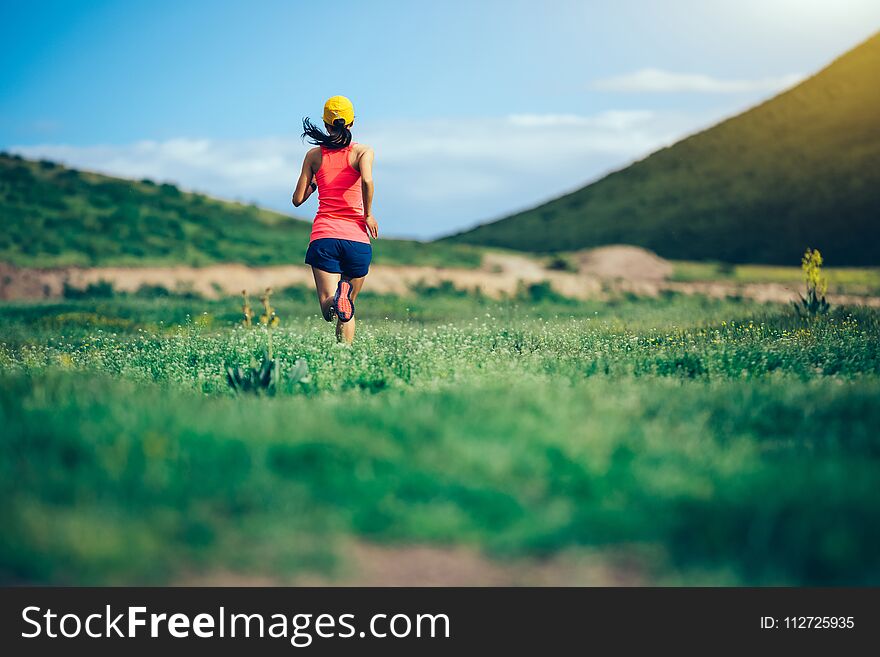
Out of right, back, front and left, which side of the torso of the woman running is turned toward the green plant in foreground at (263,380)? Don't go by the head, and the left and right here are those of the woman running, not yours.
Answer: back

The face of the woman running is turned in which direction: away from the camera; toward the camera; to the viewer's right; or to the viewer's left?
away from the camera

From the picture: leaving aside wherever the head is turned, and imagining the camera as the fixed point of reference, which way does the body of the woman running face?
away from the camera
